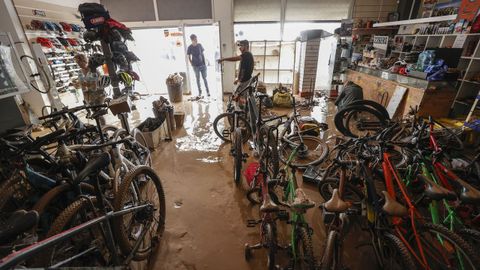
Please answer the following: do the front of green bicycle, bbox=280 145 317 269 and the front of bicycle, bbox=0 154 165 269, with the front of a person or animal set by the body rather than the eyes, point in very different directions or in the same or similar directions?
very different directions

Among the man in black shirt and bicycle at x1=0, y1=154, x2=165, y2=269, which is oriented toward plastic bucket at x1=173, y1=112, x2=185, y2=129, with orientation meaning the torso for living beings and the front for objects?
the man in black shirt

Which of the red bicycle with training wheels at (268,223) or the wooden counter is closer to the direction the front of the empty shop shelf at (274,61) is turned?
the red bicycle with training wheels

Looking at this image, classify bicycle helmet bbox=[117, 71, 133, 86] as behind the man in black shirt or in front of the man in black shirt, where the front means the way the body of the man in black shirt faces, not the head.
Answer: in front

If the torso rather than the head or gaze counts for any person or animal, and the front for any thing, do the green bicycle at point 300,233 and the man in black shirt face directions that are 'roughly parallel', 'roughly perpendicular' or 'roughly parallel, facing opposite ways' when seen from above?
roughly perpendicular

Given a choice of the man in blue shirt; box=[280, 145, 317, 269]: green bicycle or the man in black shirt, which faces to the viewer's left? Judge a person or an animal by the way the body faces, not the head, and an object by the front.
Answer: the man in black shirt

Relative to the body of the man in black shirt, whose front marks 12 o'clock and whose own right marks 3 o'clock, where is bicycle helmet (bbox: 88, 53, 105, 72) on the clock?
The bicycle helmet is roughly at 11 o'clock from the man in black shirt.

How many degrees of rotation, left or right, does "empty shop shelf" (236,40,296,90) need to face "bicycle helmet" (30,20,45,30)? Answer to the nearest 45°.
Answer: approximately 45° to its right

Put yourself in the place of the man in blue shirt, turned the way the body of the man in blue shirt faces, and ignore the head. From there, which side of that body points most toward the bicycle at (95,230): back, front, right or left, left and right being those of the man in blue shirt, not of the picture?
front

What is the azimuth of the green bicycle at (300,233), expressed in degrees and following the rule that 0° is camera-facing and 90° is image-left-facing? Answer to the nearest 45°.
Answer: approximately 180°

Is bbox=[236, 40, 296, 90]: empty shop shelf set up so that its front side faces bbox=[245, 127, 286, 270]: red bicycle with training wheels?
yes

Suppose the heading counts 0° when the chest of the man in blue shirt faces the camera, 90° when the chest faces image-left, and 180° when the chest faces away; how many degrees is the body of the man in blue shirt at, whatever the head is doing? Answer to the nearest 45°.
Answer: approximately 0°

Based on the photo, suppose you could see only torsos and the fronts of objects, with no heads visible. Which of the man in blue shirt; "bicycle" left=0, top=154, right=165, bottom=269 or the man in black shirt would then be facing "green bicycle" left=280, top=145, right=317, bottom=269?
the man in blue shirt

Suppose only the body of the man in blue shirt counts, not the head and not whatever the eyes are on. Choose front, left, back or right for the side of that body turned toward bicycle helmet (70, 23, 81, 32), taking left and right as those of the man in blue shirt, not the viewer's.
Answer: right

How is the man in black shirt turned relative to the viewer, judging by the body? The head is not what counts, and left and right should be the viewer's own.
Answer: facing to the left of the viewer
